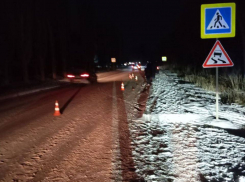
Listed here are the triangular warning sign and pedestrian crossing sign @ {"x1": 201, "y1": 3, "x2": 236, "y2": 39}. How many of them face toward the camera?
2

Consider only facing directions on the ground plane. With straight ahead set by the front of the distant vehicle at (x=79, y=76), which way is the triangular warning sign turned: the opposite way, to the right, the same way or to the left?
the opposite way

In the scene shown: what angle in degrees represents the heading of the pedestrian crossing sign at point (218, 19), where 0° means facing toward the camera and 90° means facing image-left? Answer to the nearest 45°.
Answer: approximately 0°

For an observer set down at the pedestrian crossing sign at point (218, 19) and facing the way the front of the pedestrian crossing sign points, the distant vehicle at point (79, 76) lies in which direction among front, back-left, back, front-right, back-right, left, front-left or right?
back-right

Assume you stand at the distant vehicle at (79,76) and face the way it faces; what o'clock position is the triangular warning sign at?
The triangular warning sign is roughly at 4 o'clock from the distant vehicle.

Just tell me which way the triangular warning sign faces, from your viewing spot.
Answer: facing the viewer

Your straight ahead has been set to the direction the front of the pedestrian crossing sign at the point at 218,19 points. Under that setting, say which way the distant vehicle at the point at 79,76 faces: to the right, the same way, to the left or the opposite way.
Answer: the opposite way

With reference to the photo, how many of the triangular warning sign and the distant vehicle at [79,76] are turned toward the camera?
1
